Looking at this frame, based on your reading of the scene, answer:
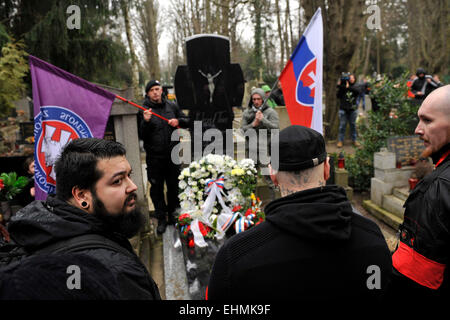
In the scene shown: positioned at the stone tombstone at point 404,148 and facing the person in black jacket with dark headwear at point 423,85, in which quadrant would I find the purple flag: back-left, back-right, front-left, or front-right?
back-left

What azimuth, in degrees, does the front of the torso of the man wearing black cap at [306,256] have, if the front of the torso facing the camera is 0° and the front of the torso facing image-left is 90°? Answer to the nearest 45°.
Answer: approximately 180°

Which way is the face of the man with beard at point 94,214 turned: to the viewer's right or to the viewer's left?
to the viewer's right

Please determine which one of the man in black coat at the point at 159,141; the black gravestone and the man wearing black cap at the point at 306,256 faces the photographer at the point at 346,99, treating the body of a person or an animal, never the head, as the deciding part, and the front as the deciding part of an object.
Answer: the man wearing black cap

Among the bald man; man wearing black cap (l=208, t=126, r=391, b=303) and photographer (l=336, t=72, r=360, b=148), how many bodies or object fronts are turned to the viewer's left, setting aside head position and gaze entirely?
1

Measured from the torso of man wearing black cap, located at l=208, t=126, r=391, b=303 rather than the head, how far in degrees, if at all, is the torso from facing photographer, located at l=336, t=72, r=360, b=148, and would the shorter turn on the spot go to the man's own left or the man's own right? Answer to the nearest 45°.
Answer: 0° — they already face them

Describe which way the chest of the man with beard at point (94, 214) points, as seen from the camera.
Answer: to the viewer's right

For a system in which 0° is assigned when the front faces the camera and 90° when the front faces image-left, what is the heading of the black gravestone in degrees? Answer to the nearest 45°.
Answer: approximately 0°

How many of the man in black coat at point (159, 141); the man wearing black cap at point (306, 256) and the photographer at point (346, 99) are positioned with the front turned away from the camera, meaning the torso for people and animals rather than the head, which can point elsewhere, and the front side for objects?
1

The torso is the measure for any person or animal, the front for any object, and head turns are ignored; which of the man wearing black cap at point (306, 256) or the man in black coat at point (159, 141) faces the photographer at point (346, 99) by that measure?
the man wearing black cap

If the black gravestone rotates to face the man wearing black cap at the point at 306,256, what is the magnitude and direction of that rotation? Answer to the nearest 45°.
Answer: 0° — it already faces them
